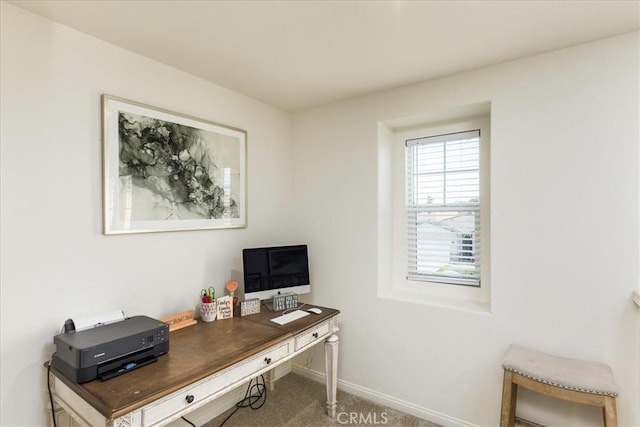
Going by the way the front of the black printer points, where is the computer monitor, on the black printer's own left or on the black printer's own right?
on the black printer's own left

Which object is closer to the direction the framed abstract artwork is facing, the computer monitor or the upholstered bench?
the upholstered bench

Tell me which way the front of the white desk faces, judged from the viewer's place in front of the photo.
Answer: facing the viewer and to the right of the viewer

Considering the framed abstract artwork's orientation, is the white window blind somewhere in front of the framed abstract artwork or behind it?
in front

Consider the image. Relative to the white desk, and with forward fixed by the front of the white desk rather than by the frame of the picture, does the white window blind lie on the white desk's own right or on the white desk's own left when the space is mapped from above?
on the white desk's own left

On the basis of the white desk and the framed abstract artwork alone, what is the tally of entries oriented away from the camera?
0

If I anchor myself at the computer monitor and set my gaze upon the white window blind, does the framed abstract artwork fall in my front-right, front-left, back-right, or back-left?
back-right

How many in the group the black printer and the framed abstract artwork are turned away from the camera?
0

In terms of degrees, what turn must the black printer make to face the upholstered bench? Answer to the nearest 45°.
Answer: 0° — it already faces it

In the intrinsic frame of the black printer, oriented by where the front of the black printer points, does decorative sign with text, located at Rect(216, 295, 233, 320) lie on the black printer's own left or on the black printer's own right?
on the black printer's own left
